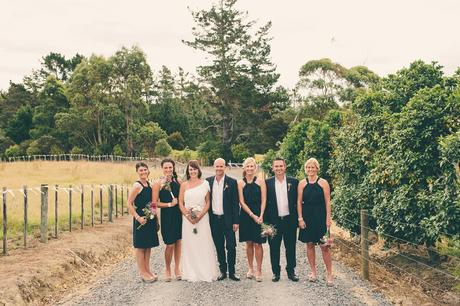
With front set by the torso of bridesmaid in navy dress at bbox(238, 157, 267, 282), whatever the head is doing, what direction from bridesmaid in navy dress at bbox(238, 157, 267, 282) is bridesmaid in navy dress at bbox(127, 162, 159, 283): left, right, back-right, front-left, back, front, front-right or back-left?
right

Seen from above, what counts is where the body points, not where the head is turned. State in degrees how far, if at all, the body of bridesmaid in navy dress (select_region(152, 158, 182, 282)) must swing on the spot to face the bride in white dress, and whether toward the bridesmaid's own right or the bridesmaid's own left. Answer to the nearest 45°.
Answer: approximately 90° to the bridesmaid's own left

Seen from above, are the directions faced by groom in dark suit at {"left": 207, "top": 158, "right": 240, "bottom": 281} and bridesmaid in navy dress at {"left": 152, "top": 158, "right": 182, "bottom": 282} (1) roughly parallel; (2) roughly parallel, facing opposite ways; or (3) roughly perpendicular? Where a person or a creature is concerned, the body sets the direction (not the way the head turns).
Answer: roughly parallel

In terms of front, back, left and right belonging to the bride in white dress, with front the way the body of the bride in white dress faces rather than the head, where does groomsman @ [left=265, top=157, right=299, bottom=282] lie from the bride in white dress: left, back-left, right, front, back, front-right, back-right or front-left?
left

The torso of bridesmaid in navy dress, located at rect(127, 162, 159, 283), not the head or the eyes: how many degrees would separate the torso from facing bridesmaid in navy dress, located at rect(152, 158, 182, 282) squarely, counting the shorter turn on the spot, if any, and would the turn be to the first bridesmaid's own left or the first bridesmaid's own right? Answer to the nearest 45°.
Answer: approximately 45° to the first bridesmaid's own left

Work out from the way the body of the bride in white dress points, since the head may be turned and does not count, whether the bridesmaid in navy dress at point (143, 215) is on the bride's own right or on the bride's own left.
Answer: on the bride's own right

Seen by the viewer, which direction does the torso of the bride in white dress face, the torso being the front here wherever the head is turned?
toward the camera

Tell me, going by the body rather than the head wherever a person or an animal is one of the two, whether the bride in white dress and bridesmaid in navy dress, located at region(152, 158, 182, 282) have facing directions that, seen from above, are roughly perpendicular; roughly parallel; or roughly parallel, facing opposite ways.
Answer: roughly parallel

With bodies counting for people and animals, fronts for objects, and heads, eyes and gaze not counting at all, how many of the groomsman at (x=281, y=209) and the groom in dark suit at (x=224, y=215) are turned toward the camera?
2

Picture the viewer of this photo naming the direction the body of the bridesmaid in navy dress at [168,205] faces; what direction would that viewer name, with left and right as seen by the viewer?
facing the viewer

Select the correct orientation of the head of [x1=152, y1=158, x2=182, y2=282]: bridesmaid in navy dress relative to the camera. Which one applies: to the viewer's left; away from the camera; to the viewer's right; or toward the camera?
toward the camera

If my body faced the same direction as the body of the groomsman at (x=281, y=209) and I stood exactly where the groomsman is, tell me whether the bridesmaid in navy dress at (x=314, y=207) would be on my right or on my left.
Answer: on my left

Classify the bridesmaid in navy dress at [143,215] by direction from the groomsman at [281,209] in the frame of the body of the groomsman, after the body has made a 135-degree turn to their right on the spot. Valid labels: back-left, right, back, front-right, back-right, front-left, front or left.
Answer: front-left

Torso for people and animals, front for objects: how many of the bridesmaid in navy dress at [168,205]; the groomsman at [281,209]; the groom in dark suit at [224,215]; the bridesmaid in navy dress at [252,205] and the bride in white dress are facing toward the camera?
5

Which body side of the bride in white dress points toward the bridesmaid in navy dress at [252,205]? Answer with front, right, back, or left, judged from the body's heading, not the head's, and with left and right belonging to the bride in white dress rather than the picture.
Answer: left
